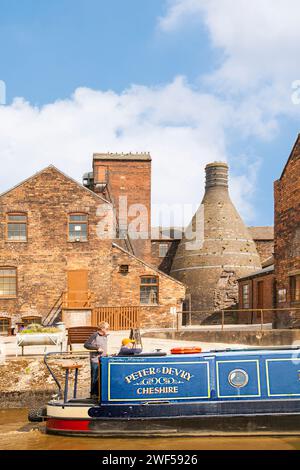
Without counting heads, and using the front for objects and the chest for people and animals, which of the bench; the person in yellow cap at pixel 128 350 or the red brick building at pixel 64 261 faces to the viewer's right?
the person in yellow cap

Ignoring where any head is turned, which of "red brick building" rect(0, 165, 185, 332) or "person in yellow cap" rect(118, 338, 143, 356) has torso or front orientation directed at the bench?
the red brick building

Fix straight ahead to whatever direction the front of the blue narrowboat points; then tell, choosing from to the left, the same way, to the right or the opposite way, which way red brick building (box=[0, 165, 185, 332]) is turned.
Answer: to the right

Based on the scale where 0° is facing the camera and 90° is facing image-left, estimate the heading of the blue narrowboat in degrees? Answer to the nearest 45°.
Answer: approximately 270°

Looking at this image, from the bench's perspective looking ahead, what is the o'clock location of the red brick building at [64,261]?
The red brick building is roughly at 6 o'clock from the bench.

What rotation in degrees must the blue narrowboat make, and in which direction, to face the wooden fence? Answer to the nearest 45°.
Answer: approximately 90° to its left

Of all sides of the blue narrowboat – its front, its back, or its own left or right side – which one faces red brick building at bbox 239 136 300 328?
left

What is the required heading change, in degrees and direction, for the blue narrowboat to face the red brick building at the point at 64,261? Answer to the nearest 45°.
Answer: approximately 90° to its left

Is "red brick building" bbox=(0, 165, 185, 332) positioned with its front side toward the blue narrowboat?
yes

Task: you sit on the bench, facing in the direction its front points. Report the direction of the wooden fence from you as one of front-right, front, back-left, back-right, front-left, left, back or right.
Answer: back

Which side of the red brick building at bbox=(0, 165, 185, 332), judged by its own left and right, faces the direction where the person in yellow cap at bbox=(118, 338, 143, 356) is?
front

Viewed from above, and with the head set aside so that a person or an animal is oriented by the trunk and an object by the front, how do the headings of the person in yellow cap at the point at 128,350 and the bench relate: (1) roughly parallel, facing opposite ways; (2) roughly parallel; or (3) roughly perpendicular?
roughly perpendicular

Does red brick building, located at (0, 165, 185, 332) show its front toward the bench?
yes
